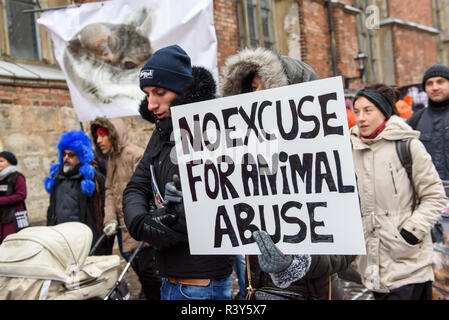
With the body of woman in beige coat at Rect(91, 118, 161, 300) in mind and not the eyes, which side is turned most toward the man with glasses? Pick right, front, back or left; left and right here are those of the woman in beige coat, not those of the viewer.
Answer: right

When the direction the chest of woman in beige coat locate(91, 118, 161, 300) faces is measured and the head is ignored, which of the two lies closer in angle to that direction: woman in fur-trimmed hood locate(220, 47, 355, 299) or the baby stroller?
the baby stroller

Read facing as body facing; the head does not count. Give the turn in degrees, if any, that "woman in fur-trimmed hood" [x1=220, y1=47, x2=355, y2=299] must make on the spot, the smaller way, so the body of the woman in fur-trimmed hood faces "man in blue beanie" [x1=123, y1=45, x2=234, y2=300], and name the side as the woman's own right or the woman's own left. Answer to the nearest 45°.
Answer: approximately 45° to the woman's own right

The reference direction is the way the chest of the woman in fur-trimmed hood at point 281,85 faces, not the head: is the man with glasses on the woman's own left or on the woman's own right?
on the woman's own right

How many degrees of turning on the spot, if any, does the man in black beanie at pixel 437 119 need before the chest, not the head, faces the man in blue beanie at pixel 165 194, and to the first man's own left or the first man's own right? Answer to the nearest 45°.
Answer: approximately 45° to the first man's own right

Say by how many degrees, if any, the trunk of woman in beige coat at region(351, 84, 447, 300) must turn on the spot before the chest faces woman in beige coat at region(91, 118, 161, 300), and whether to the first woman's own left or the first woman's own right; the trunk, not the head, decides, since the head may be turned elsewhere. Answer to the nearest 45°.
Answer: approximately 45° to the first woman's own right
